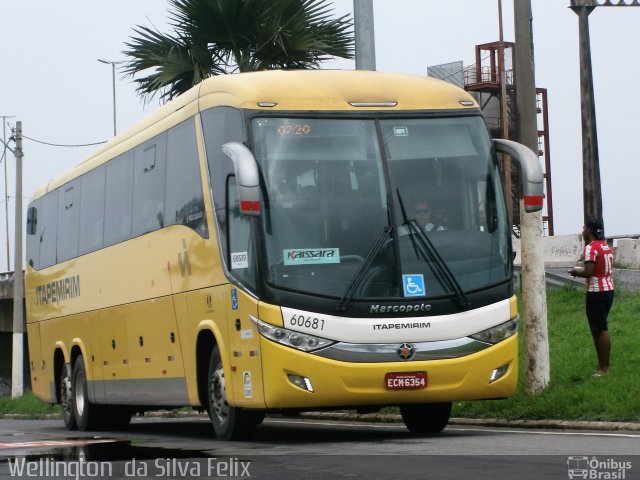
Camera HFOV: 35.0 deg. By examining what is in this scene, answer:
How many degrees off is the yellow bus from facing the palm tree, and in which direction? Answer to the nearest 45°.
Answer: approximately 135° to its left

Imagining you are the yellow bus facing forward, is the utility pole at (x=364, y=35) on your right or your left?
on your left

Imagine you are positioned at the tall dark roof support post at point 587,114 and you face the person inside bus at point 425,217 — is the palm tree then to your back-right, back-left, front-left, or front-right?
front-right

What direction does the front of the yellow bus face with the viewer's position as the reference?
facing the viewer and to the right of the viewer

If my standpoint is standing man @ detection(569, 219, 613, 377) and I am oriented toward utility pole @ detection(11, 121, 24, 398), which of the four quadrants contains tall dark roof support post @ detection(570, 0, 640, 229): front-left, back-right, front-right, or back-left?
front-right

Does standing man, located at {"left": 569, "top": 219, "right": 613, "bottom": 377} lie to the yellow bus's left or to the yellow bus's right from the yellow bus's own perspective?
on its left

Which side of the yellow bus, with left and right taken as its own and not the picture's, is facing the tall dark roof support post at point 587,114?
left

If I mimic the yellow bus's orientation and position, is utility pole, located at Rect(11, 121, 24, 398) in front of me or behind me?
behind

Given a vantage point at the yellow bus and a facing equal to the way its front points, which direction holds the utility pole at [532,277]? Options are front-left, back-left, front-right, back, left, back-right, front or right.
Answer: left

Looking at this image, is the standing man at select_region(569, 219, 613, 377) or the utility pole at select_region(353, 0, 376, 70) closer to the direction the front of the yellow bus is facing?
the standing man
